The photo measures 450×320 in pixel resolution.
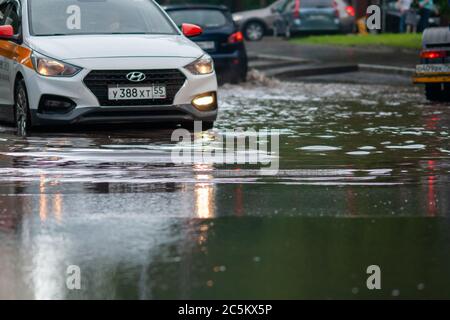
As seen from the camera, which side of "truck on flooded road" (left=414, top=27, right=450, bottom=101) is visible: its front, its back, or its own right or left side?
back

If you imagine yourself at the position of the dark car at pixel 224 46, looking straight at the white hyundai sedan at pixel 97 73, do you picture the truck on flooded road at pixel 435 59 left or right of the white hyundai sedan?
left

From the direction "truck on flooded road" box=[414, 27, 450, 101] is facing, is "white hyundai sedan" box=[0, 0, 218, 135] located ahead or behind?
behind

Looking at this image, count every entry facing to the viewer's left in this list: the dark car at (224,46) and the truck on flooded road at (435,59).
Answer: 0

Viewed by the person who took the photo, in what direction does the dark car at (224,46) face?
facing away from the viewer

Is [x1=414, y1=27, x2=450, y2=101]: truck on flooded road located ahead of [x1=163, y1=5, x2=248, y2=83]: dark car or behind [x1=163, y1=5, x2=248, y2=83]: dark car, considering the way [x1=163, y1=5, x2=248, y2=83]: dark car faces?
behind

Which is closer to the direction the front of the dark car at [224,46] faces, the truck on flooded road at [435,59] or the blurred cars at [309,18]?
the blurred cars

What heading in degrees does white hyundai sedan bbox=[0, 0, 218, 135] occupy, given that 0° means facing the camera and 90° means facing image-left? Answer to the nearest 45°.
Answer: approximately 315°

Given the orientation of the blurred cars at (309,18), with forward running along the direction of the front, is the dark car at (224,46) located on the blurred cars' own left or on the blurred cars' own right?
on the blurred cars' own left

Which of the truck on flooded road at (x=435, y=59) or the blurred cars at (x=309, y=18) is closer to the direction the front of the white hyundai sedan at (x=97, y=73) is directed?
the truck on flooded road

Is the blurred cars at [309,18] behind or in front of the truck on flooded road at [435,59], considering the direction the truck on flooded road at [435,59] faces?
in front

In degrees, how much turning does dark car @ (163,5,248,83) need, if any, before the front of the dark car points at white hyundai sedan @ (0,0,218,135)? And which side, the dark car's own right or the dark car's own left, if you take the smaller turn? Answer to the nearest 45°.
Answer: approximately 180°
